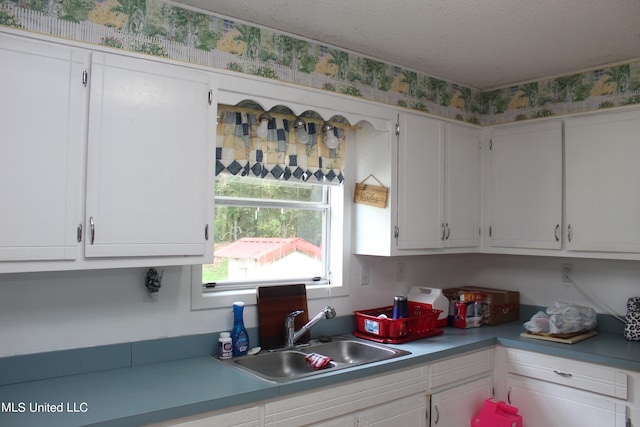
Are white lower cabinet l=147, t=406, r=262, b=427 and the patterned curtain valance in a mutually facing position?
no

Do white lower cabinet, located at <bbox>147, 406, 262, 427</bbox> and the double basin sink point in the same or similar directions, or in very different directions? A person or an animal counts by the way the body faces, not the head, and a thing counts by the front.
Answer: same or similar directions

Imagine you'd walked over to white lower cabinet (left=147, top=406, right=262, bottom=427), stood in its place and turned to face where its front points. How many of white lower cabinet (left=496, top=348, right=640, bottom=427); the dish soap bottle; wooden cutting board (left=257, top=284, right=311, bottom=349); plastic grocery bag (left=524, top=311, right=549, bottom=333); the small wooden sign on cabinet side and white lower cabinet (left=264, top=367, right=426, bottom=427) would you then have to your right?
0

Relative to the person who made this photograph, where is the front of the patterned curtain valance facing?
facing the viewer and to the right of the viewer

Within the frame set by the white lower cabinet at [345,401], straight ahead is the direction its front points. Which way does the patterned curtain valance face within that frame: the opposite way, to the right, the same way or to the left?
the same way

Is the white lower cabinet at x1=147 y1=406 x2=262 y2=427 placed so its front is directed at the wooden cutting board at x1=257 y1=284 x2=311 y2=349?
no

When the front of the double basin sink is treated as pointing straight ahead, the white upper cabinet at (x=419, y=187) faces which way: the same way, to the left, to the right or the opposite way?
the same way

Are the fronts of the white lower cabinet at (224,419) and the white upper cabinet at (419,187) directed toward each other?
no

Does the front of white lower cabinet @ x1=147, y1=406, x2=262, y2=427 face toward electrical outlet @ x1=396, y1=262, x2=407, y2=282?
no

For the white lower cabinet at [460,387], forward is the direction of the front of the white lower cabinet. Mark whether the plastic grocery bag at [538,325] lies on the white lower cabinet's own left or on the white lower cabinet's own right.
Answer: on the white lower cabinet's own left

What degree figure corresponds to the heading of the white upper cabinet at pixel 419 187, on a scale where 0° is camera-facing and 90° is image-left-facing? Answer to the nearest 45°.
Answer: approximately 315°

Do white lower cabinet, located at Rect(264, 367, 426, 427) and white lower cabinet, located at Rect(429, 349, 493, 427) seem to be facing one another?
no

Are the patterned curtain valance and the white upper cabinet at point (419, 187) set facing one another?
no

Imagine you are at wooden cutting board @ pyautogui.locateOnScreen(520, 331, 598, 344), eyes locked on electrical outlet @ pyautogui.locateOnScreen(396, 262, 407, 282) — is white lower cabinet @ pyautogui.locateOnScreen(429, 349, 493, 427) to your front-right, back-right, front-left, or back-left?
front-left

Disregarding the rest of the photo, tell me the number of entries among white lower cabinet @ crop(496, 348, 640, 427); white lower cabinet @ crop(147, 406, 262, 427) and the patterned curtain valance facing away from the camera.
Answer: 0

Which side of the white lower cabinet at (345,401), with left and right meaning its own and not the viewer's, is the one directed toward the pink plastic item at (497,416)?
left

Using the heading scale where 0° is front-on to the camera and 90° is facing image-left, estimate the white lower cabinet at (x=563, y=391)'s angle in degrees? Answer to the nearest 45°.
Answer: approximately 45°
